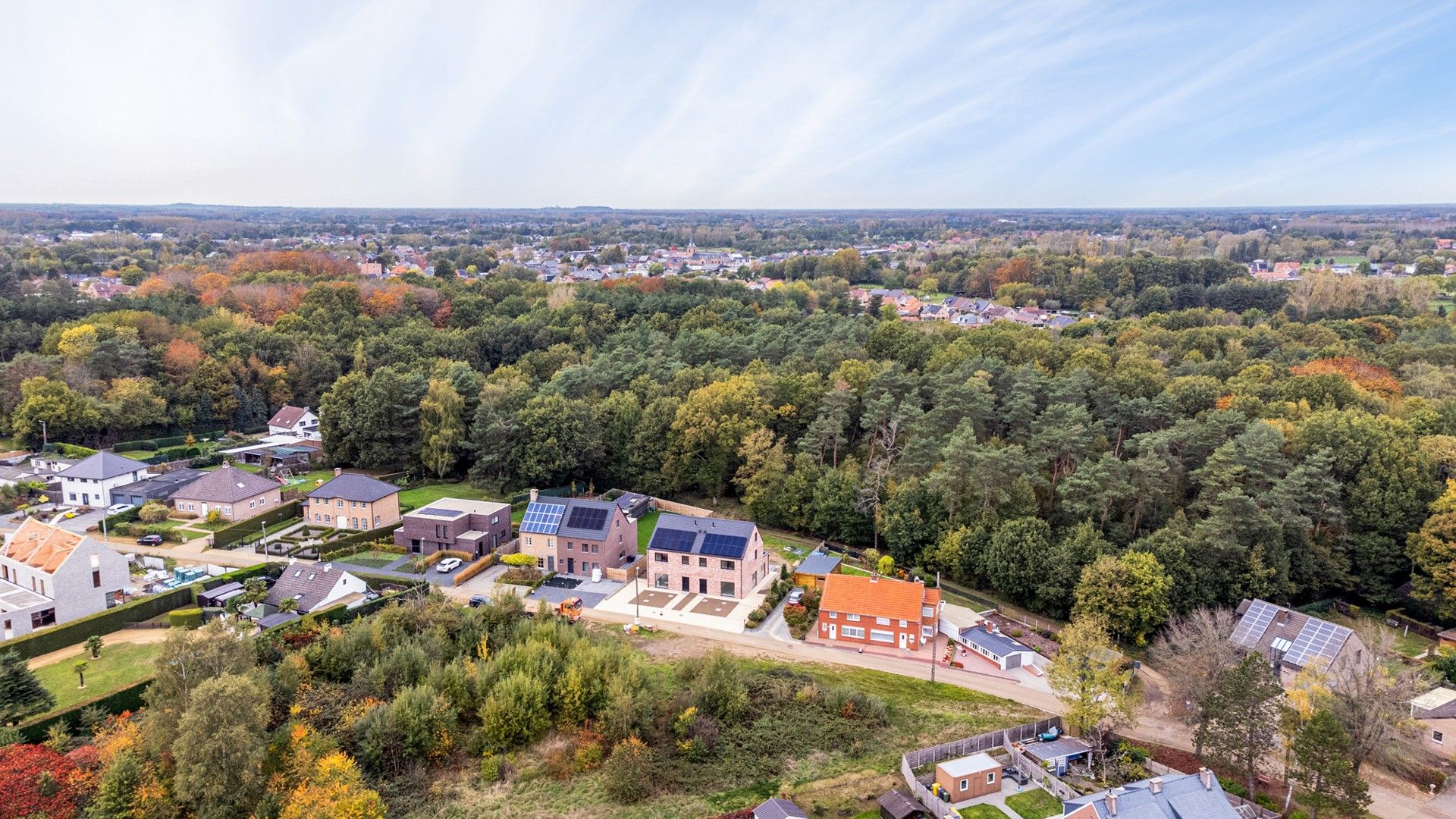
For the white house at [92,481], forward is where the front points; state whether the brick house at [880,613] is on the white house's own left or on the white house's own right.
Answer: on the white house's own left

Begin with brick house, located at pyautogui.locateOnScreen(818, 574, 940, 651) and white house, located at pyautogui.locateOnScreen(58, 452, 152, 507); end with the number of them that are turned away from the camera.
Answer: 0

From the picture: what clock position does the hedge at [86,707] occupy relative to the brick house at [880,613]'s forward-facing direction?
The hedge is roughly at 2 o'clock from the brick house.

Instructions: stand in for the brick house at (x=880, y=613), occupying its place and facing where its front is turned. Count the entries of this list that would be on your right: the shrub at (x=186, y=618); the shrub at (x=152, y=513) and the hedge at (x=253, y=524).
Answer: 3

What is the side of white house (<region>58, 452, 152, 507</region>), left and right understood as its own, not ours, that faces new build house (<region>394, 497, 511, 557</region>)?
left

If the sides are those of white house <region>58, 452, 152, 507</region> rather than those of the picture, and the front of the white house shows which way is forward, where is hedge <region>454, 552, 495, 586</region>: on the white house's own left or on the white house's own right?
on the white house's own left

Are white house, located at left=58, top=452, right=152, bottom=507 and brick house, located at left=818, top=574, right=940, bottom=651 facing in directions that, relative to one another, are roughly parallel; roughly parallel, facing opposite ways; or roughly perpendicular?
roughly parallel

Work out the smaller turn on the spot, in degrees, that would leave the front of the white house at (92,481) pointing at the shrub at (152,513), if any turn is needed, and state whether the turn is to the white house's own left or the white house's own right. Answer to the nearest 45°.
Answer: approximately 90° to the white house's own left

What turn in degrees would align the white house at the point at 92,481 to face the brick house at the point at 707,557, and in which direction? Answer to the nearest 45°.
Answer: approximately 90° to its left

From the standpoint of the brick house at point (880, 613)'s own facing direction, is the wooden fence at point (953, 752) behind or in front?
in front

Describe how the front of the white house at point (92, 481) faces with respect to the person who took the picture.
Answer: facing the viewer and to the left of the viewer

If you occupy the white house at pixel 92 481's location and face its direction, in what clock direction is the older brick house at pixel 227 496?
The older brick house is roughly at 9 o'clock from the white house.

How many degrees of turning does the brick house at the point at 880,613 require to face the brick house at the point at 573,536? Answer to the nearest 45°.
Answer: approximately 90° to its right

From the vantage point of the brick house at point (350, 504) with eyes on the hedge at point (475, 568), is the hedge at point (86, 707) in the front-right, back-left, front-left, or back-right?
front-right

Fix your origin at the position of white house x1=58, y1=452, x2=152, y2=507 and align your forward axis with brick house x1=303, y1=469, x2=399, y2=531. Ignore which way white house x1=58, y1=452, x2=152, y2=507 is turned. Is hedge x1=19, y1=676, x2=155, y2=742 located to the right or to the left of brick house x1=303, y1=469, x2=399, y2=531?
right

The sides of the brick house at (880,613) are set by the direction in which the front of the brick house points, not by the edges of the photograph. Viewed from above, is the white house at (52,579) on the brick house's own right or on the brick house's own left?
on the brick house's own right

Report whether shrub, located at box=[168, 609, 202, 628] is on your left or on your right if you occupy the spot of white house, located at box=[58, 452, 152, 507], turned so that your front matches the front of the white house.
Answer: on your left

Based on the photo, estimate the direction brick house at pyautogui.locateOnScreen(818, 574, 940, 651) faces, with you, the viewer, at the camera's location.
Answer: facing the viewer
